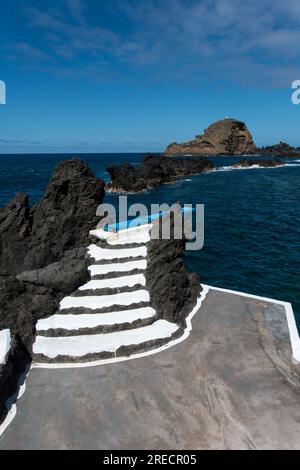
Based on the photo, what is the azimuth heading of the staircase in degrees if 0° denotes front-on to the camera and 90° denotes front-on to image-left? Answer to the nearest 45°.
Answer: approximately 0°

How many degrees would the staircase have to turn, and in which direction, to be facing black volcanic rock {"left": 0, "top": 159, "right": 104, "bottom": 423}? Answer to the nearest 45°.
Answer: approximately 135° to its right

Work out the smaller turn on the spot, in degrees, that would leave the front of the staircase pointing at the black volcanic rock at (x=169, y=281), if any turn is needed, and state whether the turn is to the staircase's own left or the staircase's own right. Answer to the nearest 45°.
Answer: approximately 135° to the staircase's own left
